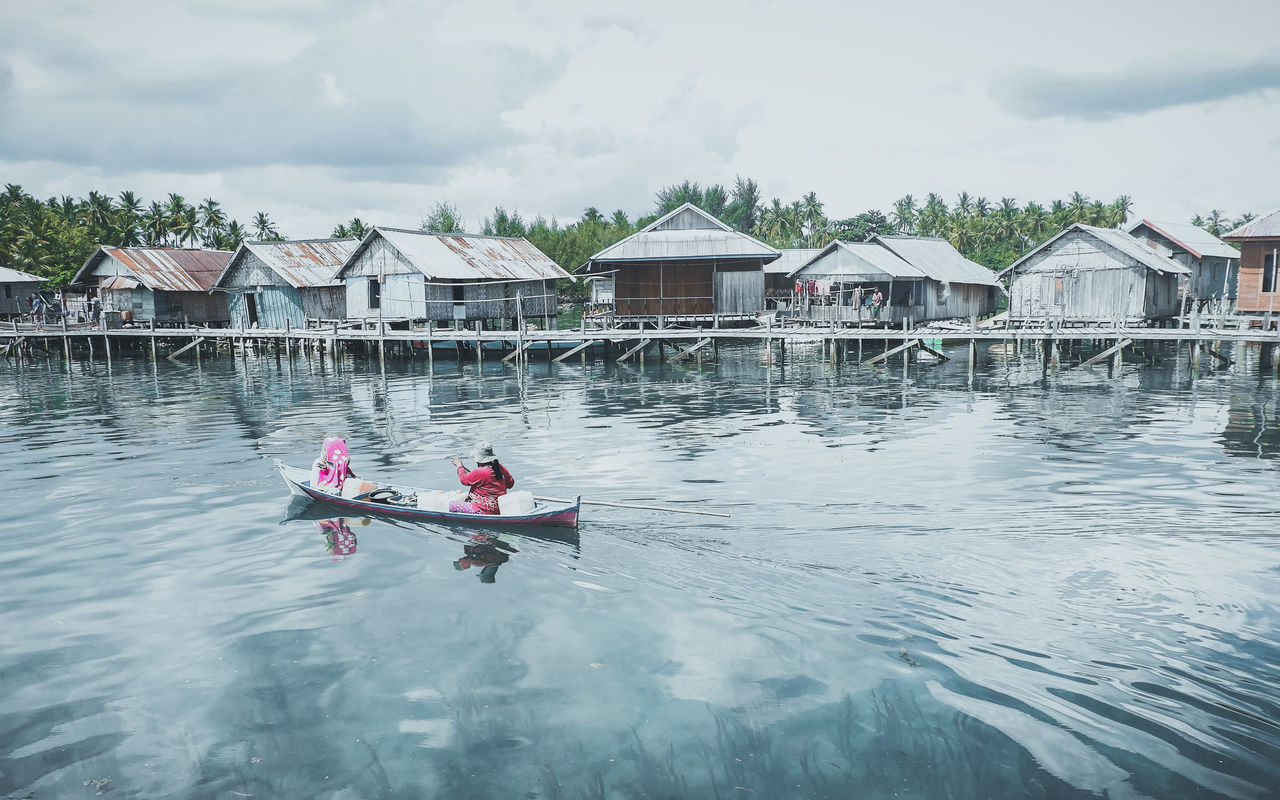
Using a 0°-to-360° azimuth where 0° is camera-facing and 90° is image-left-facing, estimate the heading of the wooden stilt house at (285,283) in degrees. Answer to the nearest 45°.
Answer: approximately 45°

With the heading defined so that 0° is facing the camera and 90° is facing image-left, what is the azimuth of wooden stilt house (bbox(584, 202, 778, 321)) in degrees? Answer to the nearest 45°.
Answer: approximately 0°

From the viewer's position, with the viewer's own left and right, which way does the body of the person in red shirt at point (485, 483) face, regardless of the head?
facing away from the viewer and to the left of the viewer

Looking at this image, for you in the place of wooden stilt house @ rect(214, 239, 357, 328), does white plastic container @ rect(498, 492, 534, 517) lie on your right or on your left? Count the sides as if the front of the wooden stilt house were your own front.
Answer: on your left

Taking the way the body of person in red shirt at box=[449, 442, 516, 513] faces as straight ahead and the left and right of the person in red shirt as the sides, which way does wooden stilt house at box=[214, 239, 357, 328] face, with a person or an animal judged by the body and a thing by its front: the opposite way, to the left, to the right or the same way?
to the left

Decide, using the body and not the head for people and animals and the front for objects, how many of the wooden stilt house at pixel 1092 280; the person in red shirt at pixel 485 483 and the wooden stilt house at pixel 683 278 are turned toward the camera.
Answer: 2

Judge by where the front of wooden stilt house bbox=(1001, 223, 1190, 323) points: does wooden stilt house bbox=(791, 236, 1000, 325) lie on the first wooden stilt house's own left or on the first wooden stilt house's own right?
on the first wooden stilt house's own right

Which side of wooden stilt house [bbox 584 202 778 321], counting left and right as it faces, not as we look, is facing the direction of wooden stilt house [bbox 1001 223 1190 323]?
left

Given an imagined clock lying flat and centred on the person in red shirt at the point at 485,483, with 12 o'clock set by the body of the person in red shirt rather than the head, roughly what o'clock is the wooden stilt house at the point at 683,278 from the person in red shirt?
The wooden stilt house is roughly at 2 o'clock from the person in red shirt.

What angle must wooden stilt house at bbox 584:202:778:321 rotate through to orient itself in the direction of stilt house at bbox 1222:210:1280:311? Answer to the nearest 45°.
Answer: approximately 90° to its left
